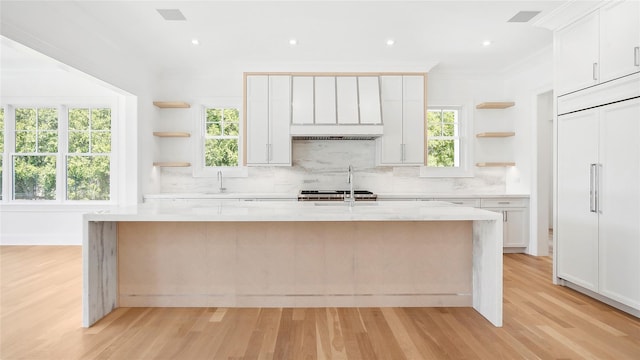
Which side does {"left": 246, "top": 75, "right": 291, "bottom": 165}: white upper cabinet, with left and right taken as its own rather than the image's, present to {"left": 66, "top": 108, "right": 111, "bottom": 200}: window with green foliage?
right

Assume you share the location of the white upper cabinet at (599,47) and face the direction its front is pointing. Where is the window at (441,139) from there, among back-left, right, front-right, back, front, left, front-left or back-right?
right

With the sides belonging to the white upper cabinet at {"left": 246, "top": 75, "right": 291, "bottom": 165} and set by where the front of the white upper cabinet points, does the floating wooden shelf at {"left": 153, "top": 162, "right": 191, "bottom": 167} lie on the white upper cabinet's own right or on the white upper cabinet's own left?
on the white upper cabinet's own right

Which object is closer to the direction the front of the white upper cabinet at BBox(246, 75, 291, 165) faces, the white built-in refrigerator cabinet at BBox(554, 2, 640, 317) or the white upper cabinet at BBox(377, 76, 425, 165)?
the white built-in refrigerator cabinet

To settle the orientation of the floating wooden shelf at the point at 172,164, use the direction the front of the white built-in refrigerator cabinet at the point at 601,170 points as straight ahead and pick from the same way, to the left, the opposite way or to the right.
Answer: to the left

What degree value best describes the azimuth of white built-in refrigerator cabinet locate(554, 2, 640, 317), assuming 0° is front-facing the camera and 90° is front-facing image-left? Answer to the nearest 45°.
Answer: approximately 45°

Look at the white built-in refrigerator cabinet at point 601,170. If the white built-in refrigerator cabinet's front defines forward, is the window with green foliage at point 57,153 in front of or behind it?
in front

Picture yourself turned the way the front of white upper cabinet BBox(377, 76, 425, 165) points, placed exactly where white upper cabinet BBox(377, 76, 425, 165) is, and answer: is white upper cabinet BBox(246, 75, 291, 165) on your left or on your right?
on your right

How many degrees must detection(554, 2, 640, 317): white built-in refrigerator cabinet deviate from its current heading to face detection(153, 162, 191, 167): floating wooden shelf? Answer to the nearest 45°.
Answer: approximately 45° to its right

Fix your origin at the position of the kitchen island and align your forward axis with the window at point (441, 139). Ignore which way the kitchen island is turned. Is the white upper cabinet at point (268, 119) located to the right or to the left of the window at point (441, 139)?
left

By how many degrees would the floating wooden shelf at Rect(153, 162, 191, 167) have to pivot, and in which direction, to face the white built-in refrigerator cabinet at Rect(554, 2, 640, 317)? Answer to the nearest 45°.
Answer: approximately 45° to its left

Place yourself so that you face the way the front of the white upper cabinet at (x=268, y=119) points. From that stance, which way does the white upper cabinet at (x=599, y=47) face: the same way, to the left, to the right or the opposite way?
to the right
